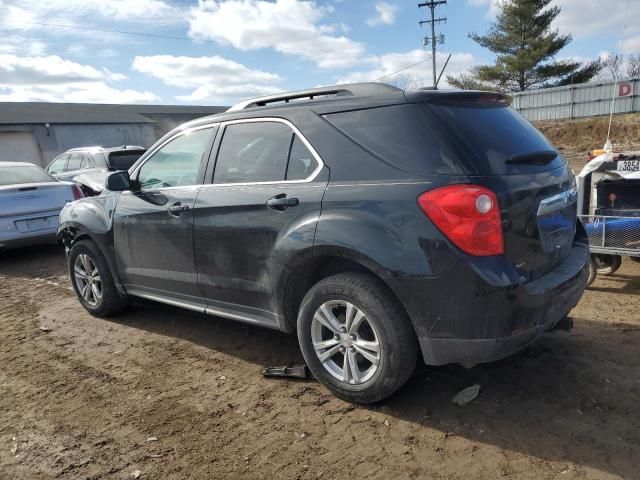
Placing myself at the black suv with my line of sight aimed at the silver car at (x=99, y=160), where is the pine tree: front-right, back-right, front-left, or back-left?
front-right

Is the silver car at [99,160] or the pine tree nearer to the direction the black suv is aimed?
the silver car

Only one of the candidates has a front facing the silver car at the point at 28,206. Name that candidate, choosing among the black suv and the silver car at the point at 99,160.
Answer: the black suv

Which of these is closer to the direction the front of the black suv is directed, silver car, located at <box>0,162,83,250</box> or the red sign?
the silver car

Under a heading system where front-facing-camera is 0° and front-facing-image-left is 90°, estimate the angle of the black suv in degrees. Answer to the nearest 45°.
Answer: approximately 135°

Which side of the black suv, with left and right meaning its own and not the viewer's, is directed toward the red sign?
right

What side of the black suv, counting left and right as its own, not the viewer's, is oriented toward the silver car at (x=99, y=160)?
front

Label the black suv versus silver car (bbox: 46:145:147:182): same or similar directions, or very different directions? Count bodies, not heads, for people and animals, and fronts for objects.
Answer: same or similar directions

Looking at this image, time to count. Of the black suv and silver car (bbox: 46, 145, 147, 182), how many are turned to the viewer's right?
0

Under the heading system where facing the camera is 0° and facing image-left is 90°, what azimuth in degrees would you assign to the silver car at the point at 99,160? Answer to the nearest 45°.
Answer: approximately 135°

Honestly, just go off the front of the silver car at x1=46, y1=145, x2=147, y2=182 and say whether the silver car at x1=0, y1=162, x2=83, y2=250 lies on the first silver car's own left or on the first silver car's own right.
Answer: on the first silver car's own left

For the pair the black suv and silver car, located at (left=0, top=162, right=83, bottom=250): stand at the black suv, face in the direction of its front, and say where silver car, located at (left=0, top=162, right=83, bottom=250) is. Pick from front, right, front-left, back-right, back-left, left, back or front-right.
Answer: front

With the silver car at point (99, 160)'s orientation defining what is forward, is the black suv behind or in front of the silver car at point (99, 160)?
behind
